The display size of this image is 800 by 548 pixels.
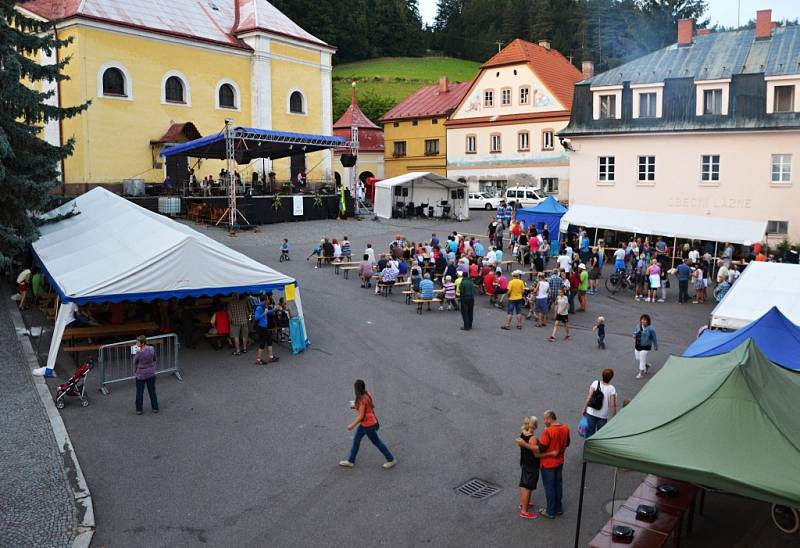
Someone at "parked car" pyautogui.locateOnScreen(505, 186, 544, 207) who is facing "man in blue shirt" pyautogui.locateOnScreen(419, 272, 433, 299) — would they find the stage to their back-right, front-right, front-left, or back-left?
front-right

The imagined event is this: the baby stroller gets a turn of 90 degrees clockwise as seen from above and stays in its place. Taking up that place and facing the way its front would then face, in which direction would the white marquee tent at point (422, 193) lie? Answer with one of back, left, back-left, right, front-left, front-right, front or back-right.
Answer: front-right

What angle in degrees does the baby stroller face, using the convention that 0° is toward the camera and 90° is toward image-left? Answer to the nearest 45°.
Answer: approximately 90°

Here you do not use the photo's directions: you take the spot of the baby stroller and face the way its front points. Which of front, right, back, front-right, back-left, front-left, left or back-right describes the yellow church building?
right

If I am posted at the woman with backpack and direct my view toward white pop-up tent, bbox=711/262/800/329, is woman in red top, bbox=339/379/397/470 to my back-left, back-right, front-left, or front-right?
back-left

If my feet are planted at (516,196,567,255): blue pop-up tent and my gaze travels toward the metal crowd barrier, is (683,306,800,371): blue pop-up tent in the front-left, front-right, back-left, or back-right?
front-left

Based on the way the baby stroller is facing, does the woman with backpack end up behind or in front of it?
behind
